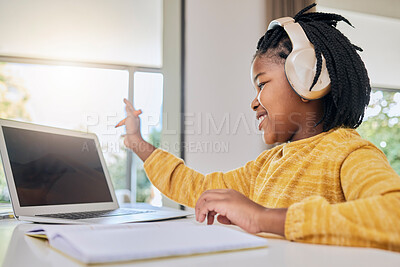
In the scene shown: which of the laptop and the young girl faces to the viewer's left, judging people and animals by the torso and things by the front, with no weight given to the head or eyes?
the young girl

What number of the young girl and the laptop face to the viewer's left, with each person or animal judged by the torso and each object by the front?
1

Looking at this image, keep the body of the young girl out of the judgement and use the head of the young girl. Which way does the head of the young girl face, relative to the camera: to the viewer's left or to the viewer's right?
to the viewer's left

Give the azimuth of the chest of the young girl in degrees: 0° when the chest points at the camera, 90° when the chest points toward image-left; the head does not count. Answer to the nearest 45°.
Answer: approximately 90°

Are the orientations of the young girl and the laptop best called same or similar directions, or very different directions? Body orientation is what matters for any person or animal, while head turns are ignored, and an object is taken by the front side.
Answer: very different directions

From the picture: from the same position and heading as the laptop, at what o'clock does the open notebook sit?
The open notebook is roughly at 1 o'clock from the laptop.
